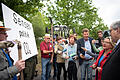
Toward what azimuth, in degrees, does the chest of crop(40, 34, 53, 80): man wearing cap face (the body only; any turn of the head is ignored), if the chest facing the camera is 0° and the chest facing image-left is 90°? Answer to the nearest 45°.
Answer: approximately 315°

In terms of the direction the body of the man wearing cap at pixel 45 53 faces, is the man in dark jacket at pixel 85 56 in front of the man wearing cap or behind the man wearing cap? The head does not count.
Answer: in front
